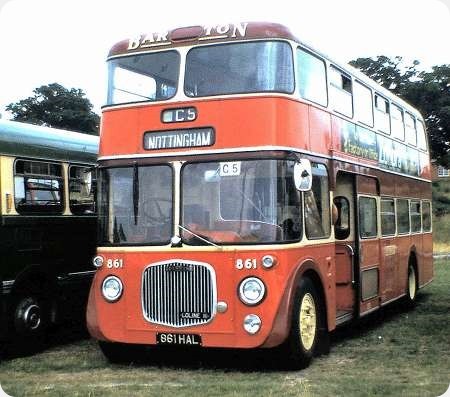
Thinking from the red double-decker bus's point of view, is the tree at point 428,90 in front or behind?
behind

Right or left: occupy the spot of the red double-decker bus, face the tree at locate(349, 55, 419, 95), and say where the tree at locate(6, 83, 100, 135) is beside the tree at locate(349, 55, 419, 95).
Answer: left

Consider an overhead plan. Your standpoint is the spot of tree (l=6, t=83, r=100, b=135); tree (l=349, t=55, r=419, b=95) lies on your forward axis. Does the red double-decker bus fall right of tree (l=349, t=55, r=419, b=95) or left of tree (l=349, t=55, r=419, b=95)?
right

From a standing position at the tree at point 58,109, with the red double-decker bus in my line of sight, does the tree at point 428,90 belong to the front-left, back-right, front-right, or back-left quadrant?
front-left

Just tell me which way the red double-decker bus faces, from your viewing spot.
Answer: facing the viewer and to the left of the viewer
